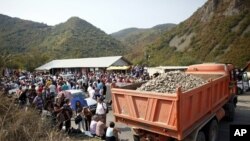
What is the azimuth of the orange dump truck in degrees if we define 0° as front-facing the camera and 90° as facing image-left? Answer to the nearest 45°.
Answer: approximately 225°
